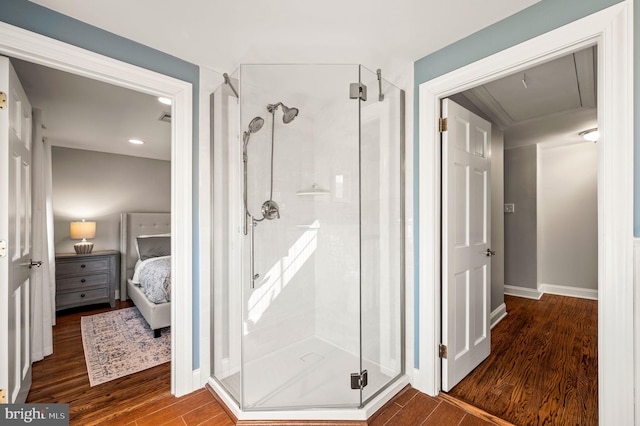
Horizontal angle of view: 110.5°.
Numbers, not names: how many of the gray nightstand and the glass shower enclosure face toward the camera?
2

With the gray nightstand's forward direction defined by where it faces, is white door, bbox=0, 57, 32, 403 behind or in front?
in front

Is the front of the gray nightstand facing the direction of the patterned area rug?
yes

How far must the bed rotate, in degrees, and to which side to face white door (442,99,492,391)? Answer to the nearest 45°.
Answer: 0° — it already faces it

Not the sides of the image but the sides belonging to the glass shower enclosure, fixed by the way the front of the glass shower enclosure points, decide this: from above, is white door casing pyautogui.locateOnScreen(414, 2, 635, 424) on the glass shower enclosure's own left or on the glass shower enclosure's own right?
on the glass shower enclosure's own left

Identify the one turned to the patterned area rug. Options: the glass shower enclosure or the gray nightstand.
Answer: the gray nightstand

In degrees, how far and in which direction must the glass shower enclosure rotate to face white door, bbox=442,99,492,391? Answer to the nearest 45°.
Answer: approximately 90° to its left

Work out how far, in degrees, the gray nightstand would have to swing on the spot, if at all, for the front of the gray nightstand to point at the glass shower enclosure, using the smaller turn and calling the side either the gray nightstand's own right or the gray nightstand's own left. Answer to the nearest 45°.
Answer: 0° — it already faces it

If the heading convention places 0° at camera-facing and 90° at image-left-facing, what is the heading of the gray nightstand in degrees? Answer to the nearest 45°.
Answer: approximately 0°

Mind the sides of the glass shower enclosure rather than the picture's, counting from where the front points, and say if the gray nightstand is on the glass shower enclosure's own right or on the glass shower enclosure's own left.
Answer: on the glass shower enclosure's own right
